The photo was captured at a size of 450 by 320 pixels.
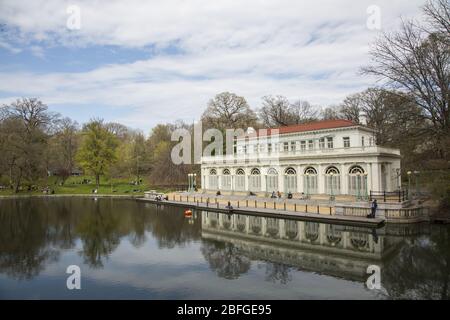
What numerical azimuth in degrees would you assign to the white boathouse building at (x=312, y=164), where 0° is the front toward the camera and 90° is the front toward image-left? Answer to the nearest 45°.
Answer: approximately 45°
